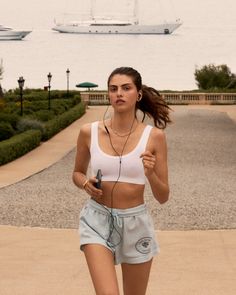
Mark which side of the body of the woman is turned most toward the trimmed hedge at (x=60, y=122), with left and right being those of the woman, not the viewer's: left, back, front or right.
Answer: back

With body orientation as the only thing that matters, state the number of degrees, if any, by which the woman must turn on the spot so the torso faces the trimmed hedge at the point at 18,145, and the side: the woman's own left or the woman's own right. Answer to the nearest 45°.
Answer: approximately 180°

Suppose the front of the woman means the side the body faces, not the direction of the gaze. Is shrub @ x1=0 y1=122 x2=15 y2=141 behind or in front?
behind

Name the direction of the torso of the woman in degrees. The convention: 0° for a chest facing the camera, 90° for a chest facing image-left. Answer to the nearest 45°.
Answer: approximately 0°

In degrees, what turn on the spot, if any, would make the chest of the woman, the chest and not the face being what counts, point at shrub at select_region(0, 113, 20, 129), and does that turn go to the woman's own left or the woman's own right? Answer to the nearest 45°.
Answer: approximately 180°
